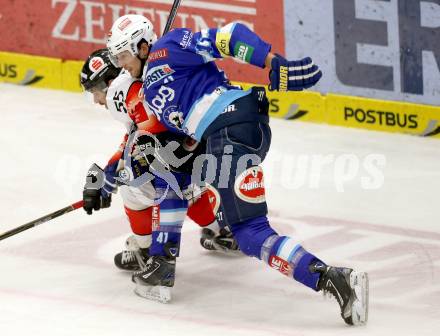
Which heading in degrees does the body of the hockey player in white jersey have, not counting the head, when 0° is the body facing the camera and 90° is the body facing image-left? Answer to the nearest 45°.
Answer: approximately 90°

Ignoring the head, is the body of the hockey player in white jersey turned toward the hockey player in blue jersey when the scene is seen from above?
no

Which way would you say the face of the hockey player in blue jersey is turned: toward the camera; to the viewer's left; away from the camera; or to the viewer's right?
to the viewer's left
